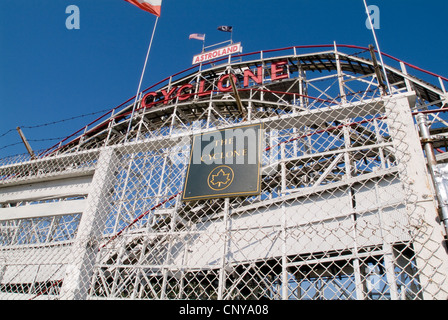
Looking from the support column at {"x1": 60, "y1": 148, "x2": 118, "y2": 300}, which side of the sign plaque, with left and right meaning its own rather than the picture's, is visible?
right

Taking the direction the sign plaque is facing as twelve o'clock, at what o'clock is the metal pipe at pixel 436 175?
The metal pipe is roughly at 10 o'clock from the sign plaque.

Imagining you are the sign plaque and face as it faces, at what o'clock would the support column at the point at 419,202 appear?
The support column is roughly at 10 o'clock from the sign plaque.

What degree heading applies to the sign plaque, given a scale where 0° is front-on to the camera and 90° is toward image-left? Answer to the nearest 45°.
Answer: approximately 0°
